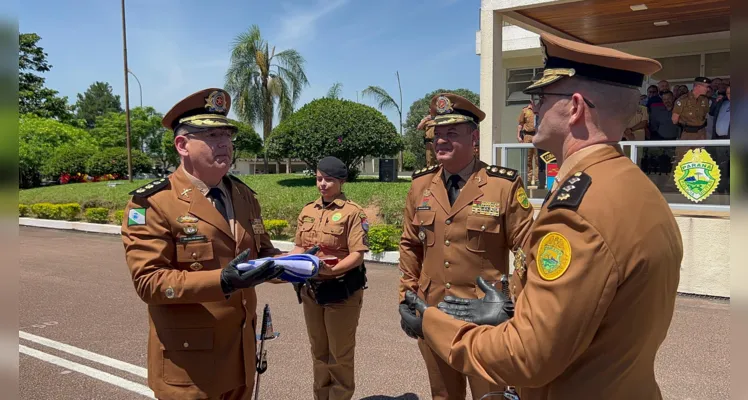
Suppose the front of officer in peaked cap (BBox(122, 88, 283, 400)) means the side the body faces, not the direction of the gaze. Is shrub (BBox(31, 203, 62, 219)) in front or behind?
behind

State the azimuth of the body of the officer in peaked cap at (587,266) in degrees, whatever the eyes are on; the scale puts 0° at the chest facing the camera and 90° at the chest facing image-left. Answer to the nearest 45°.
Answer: approximately 135°

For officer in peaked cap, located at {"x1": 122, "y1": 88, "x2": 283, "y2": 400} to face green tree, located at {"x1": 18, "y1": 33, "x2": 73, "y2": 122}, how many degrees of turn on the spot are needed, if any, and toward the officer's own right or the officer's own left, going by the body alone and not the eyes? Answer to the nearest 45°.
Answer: approximately 135° to the officer's own left

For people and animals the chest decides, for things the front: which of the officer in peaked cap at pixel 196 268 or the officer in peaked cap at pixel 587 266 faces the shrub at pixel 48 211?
the officer in peaked cap at pixel 587 266

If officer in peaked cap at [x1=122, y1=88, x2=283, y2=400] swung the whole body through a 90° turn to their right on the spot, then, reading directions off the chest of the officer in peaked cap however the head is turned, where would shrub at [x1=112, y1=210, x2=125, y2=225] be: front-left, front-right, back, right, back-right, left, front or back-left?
back-right

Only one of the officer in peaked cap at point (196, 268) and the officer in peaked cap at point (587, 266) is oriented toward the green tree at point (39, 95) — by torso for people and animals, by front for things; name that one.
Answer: the officer in peaked cap at point (587, 266)

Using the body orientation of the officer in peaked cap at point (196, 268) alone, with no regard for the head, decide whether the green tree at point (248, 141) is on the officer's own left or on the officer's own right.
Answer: on the officer's own left

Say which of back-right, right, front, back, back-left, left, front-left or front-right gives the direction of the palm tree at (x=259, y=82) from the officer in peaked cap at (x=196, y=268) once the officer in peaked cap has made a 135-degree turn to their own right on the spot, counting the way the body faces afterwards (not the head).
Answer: right

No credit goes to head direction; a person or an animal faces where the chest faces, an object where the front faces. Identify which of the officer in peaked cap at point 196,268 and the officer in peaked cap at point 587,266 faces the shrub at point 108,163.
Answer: the officer in peaked cap at point 587,266
